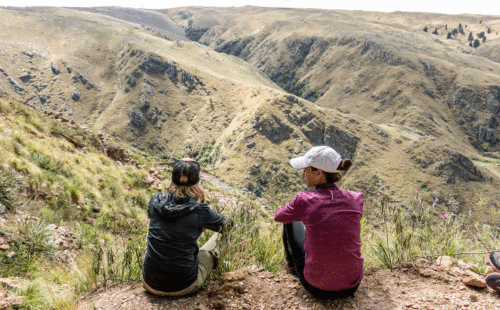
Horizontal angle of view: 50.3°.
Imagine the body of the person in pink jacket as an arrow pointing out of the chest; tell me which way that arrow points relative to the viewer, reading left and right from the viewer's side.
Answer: facing away from the viewer and to the left of the viewer

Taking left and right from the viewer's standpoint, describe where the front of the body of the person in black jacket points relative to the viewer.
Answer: facing away from the viewer and to the right of the viewer

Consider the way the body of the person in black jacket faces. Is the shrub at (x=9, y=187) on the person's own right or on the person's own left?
on the person's own left

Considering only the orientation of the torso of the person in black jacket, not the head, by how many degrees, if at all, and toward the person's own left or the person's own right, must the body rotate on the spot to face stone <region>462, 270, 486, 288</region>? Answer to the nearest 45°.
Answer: approximately 45° to the person's own right

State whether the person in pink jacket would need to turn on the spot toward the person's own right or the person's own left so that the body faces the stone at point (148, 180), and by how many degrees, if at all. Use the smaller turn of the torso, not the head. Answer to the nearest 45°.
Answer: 0° — they already face it

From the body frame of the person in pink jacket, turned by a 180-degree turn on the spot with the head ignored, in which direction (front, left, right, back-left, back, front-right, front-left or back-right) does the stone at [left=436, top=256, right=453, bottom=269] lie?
left

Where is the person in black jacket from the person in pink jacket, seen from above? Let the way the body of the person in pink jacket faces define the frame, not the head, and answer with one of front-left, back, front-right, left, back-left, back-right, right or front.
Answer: front-left

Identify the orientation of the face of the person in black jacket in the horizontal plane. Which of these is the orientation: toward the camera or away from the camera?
away from the camera

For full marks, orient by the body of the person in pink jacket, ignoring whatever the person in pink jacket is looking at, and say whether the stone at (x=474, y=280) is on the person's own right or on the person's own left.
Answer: on the person's own right

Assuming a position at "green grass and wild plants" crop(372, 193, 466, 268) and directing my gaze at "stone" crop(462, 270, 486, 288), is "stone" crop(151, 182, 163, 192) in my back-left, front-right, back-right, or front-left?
back-right

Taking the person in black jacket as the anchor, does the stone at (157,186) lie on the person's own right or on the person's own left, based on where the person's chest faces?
on the person's own left

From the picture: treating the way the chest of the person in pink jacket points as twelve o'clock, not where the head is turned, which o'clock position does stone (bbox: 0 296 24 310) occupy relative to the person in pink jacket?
The stone is roughly at 10 o'clock from the person in pink jacket.

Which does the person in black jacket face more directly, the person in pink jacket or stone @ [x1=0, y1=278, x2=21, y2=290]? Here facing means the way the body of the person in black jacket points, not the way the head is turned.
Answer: the person in pink jacket

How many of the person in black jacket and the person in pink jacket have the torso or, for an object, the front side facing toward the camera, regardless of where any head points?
0
